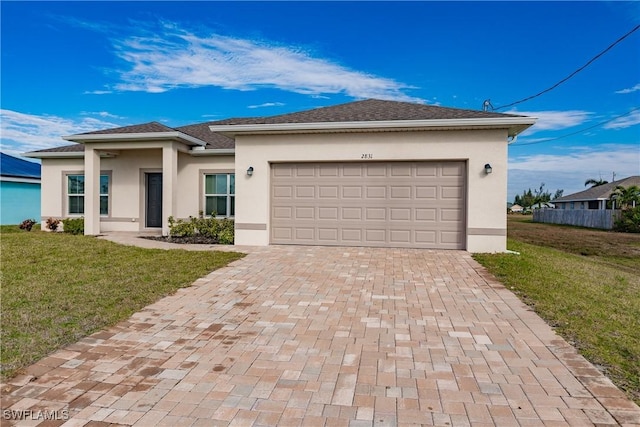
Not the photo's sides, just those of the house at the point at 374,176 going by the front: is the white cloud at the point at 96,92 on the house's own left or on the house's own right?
on the house's own right

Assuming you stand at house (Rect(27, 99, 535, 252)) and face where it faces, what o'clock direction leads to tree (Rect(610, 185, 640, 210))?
The tree is roughly at 8 o'clock from the house.

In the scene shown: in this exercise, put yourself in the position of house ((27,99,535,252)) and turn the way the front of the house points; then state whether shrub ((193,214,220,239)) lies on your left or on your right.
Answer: on your right

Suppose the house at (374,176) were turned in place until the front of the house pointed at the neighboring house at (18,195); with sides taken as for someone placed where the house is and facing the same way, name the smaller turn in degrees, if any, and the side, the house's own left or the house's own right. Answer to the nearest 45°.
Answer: approximately 135° to the house's own right

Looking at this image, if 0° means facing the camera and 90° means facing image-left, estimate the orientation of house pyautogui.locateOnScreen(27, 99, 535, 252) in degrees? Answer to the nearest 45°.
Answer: approximately 0°

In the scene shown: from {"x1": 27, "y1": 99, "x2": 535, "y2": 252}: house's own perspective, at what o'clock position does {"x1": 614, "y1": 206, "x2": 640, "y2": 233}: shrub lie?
The shrub is roughly at 8 o'clock from the house.

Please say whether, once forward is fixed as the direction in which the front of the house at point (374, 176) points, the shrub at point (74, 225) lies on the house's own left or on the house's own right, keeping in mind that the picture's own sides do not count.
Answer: on the house's own right

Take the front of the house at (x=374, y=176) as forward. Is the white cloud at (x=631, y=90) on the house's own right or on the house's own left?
on the house's own left

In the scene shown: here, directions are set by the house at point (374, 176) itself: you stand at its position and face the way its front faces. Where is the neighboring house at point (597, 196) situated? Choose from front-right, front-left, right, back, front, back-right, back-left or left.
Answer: back-left

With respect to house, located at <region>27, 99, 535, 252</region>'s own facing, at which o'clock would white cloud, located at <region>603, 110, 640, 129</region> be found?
The white cloud is roughly at 8 o'clock from the house.
